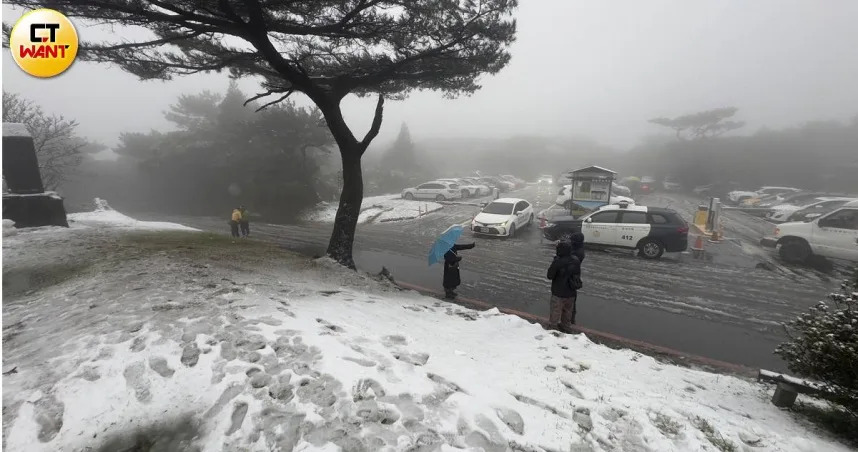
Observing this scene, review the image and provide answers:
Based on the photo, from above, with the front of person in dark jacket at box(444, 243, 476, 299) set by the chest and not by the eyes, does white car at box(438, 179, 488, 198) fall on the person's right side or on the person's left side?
on the person's left side

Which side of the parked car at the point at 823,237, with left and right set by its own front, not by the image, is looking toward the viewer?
left

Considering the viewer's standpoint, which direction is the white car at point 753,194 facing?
facing the viewer and to the left of the viewer

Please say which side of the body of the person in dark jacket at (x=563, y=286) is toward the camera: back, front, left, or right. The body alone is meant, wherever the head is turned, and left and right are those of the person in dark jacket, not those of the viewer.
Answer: back

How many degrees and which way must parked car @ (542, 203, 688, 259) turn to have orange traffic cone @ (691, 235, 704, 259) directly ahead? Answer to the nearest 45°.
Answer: approximately 135° to its right

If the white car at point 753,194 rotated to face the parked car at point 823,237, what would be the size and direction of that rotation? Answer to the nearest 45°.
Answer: approximately 45° to its left

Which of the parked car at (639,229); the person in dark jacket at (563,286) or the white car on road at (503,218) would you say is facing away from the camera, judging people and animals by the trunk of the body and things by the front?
the person in dark jacket

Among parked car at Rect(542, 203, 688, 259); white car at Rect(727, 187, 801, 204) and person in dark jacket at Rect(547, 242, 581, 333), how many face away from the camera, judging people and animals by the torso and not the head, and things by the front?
1

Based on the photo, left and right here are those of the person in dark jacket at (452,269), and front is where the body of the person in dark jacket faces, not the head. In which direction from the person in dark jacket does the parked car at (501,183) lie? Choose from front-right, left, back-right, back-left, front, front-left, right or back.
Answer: left

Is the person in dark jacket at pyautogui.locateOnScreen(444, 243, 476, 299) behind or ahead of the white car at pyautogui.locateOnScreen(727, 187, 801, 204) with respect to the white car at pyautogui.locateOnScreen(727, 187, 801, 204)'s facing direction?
ahead

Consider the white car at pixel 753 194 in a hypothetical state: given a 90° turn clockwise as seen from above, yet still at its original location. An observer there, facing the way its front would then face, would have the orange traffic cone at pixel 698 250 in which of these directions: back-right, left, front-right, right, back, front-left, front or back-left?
back-left

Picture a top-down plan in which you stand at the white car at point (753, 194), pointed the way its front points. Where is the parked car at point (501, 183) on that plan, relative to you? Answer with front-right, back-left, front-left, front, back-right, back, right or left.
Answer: front-right

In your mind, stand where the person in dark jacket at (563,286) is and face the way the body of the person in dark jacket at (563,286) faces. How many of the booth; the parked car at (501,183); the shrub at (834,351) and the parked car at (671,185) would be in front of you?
3

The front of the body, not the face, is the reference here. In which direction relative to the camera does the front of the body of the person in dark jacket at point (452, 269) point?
to the viewer's right

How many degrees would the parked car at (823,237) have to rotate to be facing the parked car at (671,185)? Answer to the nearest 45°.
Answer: approximately 90° to its right

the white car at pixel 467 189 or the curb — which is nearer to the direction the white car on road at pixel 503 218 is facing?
the curb

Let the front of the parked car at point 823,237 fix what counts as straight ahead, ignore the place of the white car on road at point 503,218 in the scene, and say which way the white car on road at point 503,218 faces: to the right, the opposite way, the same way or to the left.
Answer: to the left

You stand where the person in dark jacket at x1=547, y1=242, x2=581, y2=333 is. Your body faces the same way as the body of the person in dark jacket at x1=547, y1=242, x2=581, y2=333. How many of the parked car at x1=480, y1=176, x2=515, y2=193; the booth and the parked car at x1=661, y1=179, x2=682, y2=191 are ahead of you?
3

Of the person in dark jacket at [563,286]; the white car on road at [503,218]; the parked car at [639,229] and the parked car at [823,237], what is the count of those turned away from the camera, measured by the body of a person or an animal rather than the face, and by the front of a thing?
1

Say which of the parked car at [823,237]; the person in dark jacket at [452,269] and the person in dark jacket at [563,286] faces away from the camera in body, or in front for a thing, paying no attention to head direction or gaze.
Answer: the person in dark jacket at [563,286]

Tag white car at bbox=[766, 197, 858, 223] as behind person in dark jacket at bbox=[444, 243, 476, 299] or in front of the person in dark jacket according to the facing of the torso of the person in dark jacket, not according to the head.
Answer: in front
